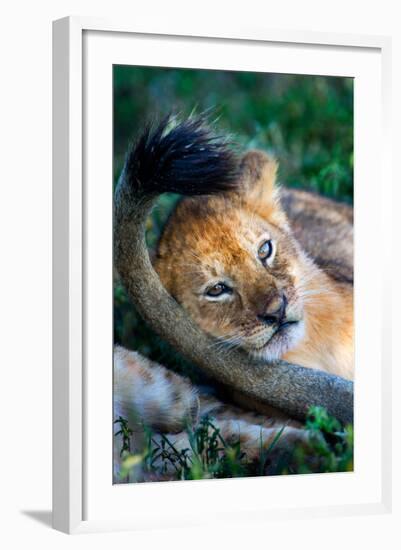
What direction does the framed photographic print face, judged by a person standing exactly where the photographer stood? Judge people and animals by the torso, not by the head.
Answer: facing the viewer and to the right of the viewer
